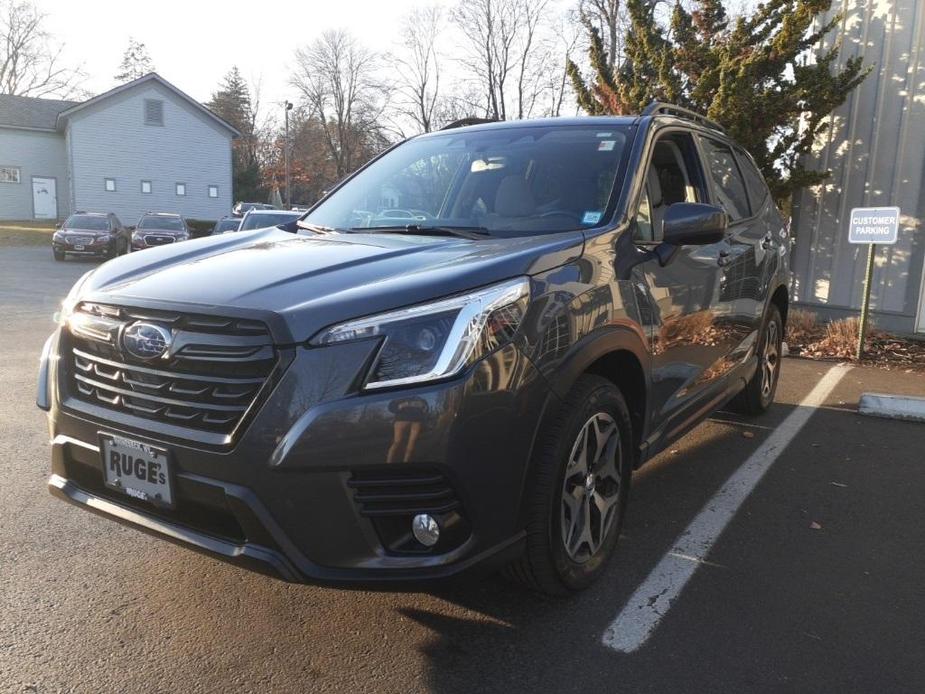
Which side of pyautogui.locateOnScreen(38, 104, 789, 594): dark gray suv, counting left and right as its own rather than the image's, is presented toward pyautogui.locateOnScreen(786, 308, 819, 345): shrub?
back

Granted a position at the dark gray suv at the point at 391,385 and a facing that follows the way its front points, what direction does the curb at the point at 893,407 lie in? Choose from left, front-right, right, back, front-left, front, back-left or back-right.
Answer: back

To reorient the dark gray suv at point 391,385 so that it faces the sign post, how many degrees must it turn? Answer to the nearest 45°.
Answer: approximately 180°

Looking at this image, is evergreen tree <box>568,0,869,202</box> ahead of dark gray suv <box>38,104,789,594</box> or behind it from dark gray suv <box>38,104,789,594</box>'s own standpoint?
behind

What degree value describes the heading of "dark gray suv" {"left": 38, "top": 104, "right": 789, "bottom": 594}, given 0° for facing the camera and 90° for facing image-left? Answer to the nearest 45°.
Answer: approximately 45°

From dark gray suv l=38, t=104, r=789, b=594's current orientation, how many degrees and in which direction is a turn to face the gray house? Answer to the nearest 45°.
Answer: approximately 135° to its right

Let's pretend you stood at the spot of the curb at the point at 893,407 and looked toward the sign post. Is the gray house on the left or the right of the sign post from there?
left
